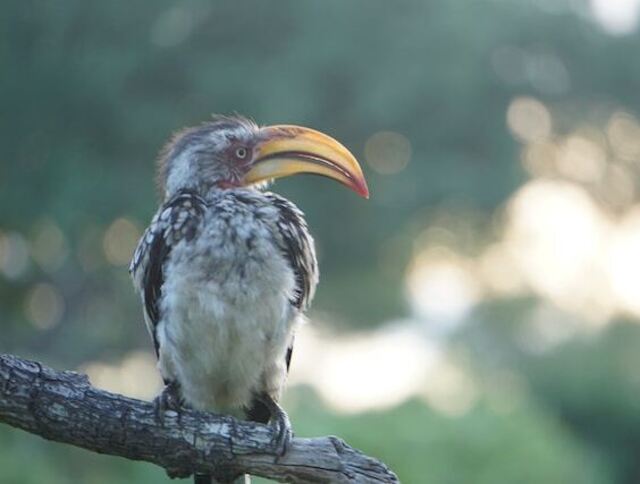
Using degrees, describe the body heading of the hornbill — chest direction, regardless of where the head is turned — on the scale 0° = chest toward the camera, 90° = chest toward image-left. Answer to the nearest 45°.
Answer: approximately 0°
